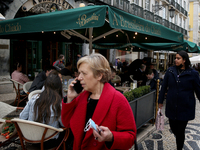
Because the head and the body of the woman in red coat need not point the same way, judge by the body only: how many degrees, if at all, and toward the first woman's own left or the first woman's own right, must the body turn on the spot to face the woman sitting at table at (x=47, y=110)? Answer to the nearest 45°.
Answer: approximately 90° to the first woman's own right

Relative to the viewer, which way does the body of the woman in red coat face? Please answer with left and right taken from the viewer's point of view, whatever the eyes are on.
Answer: facing the viewer and to the left of the viewer

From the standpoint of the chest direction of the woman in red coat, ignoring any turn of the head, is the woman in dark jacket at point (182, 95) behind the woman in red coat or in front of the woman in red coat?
behind

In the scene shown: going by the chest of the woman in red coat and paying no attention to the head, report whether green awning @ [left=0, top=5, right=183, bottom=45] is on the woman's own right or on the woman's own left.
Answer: on the woman's own right

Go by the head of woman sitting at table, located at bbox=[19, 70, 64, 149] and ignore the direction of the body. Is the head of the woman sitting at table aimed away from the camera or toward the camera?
away from the camera
